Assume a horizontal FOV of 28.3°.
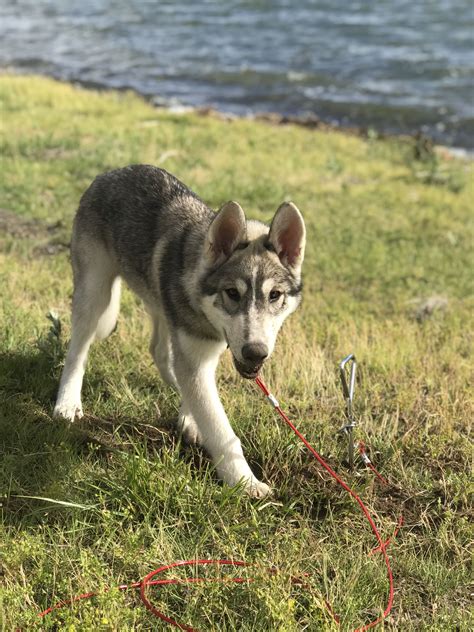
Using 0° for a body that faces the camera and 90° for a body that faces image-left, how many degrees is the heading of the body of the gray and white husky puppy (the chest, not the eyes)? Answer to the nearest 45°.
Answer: approximately 315°
